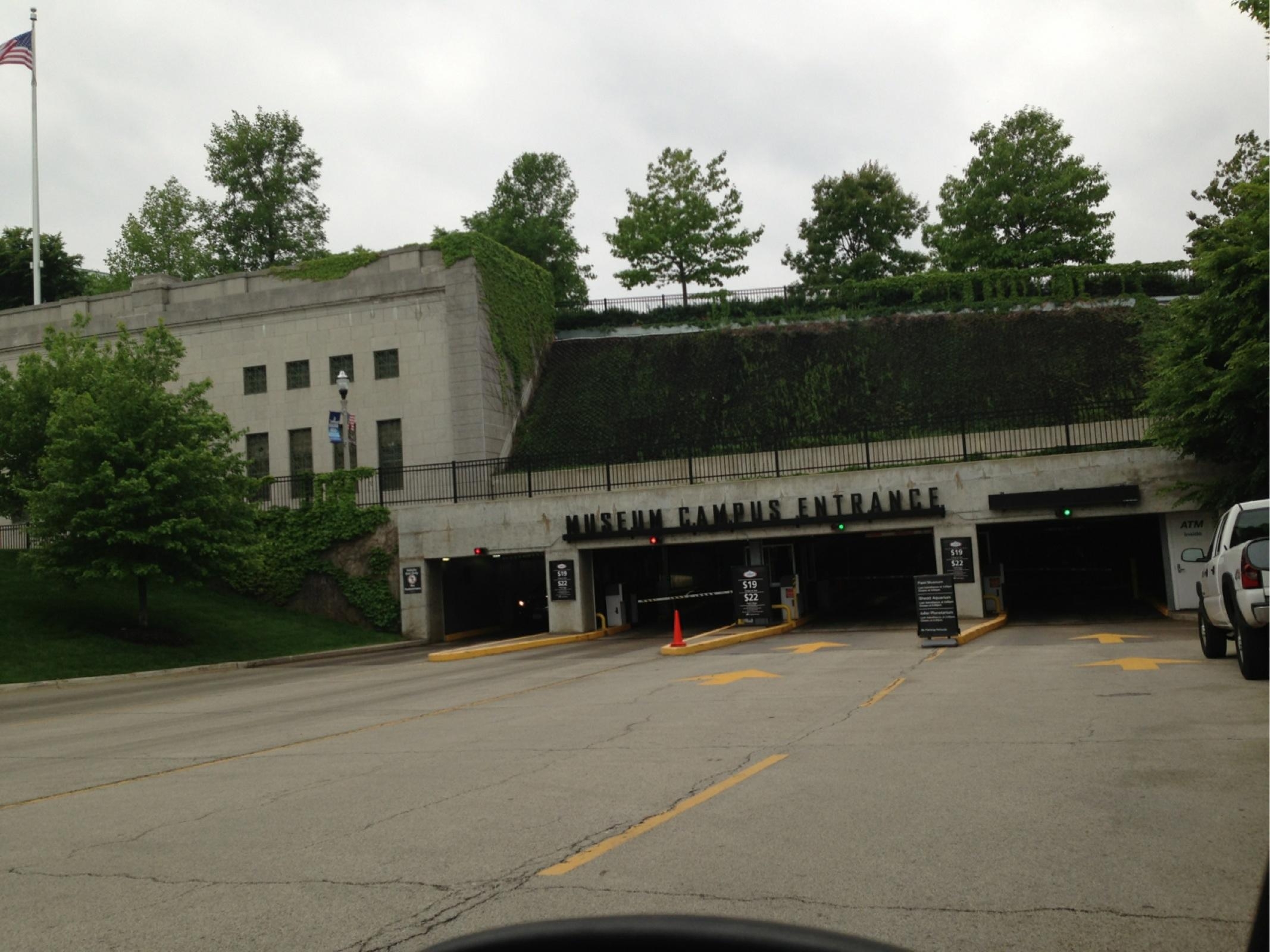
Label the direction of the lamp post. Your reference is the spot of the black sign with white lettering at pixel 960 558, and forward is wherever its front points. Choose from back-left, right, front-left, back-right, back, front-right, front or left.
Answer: right

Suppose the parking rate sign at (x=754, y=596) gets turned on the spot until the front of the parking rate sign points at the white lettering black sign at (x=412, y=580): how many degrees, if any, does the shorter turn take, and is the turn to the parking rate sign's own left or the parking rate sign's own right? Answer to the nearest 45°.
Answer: approximately 90° to the parking rate sign's own right

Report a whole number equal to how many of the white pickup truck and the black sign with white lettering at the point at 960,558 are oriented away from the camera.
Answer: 1

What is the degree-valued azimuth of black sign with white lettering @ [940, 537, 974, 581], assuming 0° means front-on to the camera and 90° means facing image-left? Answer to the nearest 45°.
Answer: approximately 0°

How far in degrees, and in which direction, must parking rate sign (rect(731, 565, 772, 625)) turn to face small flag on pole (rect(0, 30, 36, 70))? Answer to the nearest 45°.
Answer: approximately 90° to its right

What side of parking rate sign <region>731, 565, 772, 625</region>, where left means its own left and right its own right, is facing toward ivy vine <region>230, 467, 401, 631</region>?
right

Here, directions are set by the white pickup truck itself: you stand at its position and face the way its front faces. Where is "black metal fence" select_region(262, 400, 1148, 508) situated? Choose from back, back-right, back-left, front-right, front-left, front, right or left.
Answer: front-left

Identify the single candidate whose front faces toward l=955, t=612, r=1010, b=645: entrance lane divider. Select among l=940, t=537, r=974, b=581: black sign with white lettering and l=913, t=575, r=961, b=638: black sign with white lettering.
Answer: l=940, t=537, r=974, b=581: black sign with white lettering

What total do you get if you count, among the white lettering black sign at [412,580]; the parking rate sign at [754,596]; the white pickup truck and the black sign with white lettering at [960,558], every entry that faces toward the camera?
3

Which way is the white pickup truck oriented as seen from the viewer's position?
away from the camera

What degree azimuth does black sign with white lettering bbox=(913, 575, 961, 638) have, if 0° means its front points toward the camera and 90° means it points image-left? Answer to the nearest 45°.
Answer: approximately 0°

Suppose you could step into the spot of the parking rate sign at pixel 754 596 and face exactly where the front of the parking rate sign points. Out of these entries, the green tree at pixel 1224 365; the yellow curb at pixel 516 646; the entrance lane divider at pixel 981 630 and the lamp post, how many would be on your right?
2

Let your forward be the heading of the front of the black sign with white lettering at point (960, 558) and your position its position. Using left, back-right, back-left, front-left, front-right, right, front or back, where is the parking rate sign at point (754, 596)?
right

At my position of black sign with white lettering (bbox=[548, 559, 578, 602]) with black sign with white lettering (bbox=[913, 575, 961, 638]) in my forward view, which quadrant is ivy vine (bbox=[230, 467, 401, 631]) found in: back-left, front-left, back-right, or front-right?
back-right
